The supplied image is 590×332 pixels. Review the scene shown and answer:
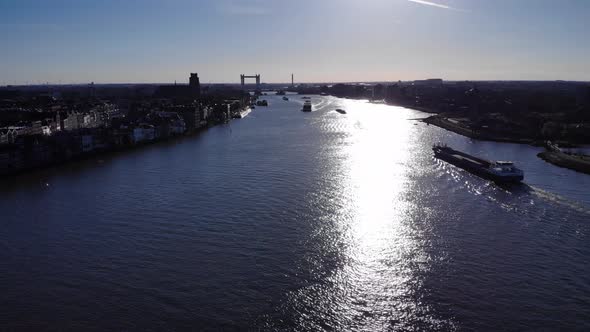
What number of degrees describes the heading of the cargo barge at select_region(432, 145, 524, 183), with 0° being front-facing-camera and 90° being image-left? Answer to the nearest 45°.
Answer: approximately 135°
